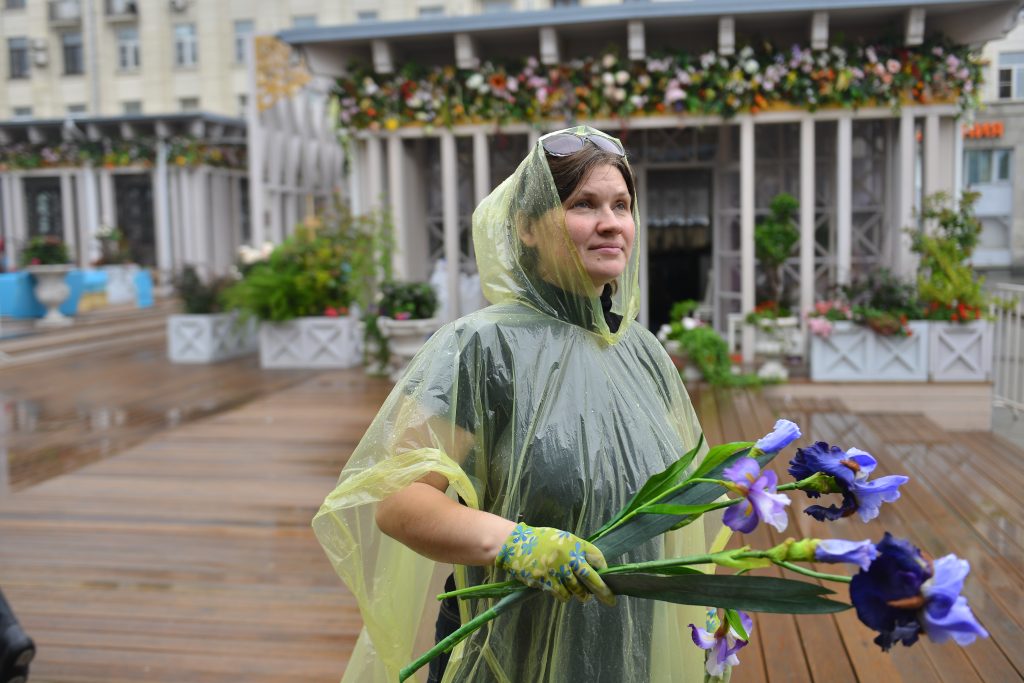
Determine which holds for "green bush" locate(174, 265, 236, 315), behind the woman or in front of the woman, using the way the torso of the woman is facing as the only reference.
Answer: behind

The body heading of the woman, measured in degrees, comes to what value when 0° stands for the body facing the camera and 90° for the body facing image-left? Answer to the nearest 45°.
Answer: approximately 315°

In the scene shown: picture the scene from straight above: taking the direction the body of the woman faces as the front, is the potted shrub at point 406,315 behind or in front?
behind

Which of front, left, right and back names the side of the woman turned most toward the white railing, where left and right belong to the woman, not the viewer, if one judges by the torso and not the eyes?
left

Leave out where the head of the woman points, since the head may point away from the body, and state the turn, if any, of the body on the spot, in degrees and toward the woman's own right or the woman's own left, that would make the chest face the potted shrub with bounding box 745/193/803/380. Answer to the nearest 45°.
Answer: approximately 135° to the woman's own left

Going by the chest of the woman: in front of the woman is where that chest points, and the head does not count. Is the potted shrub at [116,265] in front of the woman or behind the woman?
behind

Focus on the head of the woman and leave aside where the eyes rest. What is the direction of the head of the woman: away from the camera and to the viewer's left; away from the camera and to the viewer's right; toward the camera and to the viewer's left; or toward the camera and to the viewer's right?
toward the camera and to the viewer's right

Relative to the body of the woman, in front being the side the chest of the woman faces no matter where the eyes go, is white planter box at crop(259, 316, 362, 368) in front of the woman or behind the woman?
behind

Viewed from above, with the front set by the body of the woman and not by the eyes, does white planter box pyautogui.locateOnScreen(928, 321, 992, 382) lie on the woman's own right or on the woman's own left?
on the woman's own left
